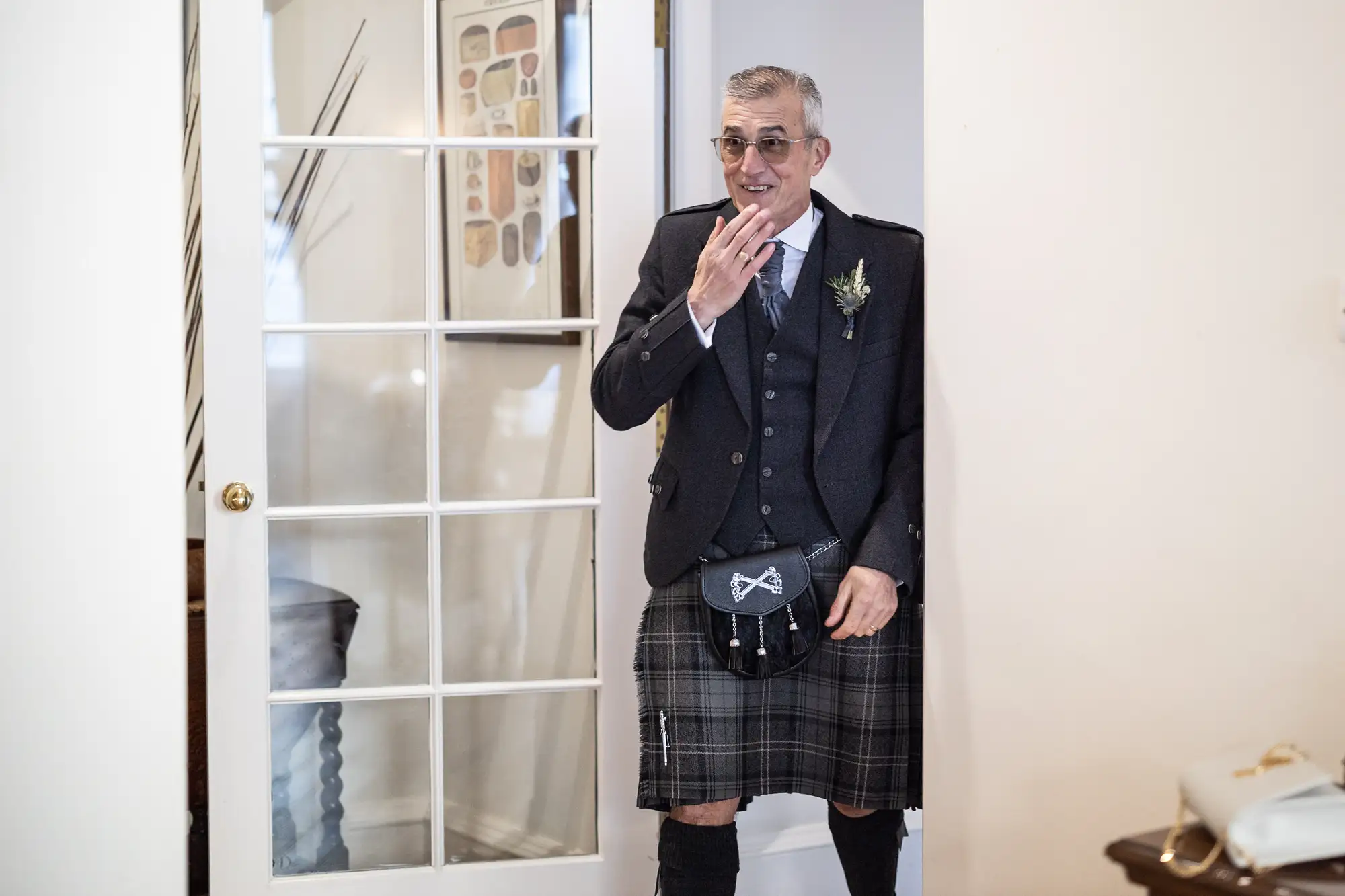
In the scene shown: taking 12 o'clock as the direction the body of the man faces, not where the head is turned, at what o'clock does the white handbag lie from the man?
The white handbag is roughly at 11 o'clock from the man.

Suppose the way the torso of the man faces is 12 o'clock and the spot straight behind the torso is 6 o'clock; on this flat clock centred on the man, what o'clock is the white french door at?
The white french door is roughly at 4 o'clock from the man.

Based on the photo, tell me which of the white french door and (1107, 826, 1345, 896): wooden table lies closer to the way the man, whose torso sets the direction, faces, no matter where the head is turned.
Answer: the wooden table

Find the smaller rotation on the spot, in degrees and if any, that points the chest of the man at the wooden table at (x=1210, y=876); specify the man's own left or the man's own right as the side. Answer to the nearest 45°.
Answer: approximately 45° to the man's own left

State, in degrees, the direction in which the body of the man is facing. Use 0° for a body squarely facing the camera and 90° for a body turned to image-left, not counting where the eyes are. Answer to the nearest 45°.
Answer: approximately 0°
